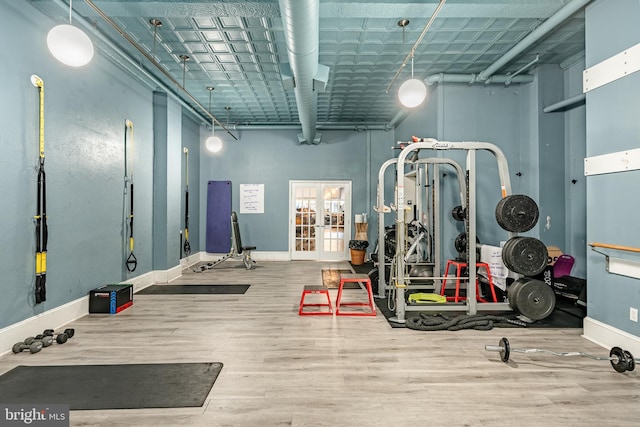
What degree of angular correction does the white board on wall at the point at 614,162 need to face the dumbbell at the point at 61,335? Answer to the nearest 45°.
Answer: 0° — it already faces it

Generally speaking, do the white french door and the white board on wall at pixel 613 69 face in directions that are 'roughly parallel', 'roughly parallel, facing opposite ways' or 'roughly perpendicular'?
roughly perpendicular

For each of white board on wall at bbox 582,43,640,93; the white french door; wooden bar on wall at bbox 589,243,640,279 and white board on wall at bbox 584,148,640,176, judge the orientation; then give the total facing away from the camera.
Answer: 0

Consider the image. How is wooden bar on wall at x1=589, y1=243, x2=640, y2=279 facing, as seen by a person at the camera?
facing the viewer and to the left of the viewer

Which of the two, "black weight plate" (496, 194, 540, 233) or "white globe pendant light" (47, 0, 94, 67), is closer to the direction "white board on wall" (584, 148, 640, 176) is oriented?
the white globe pendant light

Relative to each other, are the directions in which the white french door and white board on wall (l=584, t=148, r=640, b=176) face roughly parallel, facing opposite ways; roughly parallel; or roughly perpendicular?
roughly perpendicular

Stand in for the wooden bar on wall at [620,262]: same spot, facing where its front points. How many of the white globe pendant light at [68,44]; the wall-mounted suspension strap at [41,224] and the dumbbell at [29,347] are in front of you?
3

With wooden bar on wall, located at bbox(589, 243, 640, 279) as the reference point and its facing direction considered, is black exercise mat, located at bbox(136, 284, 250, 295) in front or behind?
in front

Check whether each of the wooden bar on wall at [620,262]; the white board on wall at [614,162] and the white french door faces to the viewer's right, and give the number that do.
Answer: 0

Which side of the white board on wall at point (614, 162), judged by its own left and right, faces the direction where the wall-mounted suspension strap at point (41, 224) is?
front

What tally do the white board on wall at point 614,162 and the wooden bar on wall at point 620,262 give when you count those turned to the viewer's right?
0

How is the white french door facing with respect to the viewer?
toward the camera

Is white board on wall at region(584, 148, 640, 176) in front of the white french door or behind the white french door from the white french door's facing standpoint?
in front

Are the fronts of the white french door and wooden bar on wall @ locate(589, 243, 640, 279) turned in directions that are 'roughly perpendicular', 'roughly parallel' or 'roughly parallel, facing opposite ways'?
roughly perpendicular
